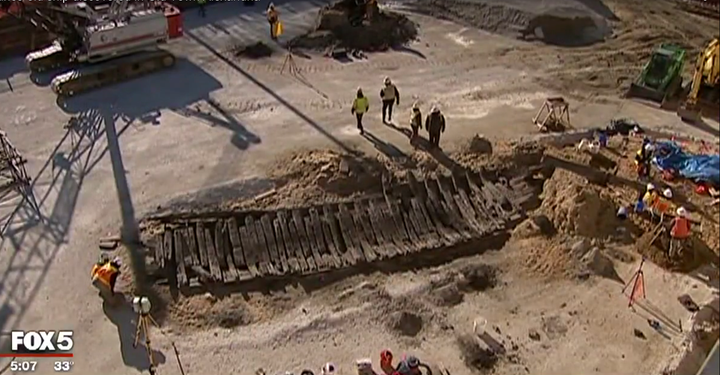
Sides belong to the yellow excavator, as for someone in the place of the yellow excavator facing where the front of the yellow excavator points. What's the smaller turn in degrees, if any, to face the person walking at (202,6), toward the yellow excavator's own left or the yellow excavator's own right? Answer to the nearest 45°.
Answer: approximately 45° to the yellow excavator's own right

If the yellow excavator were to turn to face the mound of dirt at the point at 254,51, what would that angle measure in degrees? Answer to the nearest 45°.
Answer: approximately 45° to its right

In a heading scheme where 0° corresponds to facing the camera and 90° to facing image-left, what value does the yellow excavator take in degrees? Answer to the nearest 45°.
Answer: approximately 45°

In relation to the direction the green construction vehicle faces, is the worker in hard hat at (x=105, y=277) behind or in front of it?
in front

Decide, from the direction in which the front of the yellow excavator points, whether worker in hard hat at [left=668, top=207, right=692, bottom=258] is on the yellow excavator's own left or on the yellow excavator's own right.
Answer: on the yellow excavator's own left

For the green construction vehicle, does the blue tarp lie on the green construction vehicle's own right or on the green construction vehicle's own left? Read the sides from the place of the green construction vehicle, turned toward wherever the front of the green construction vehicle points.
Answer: on the green construction vehicle's own left
